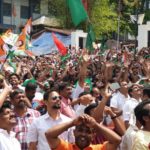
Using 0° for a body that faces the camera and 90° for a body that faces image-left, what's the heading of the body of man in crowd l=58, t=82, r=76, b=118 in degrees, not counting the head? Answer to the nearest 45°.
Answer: approximately 315°

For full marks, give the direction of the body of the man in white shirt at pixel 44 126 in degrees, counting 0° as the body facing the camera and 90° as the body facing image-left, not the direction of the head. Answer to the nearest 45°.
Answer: approximately 315°

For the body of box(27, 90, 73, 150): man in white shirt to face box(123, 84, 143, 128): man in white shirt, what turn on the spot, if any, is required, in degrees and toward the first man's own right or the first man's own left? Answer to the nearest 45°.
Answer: approximately 90° to the first man's own left

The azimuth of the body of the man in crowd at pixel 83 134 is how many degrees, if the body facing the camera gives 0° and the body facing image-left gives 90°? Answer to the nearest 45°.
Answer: approximately 0°

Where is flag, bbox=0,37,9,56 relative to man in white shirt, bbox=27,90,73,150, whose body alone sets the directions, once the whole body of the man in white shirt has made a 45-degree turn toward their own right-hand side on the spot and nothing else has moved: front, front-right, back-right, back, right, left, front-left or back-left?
back

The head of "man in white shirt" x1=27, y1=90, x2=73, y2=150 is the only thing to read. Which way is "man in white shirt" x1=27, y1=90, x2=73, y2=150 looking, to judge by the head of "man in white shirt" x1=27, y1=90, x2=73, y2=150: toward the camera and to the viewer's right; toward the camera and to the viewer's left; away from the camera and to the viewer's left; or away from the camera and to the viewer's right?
toward the camera and to the viewer's right

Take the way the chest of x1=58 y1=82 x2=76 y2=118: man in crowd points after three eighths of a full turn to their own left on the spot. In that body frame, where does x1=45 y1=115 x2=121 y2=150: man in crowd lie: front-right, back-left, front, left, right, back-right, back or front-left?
back
